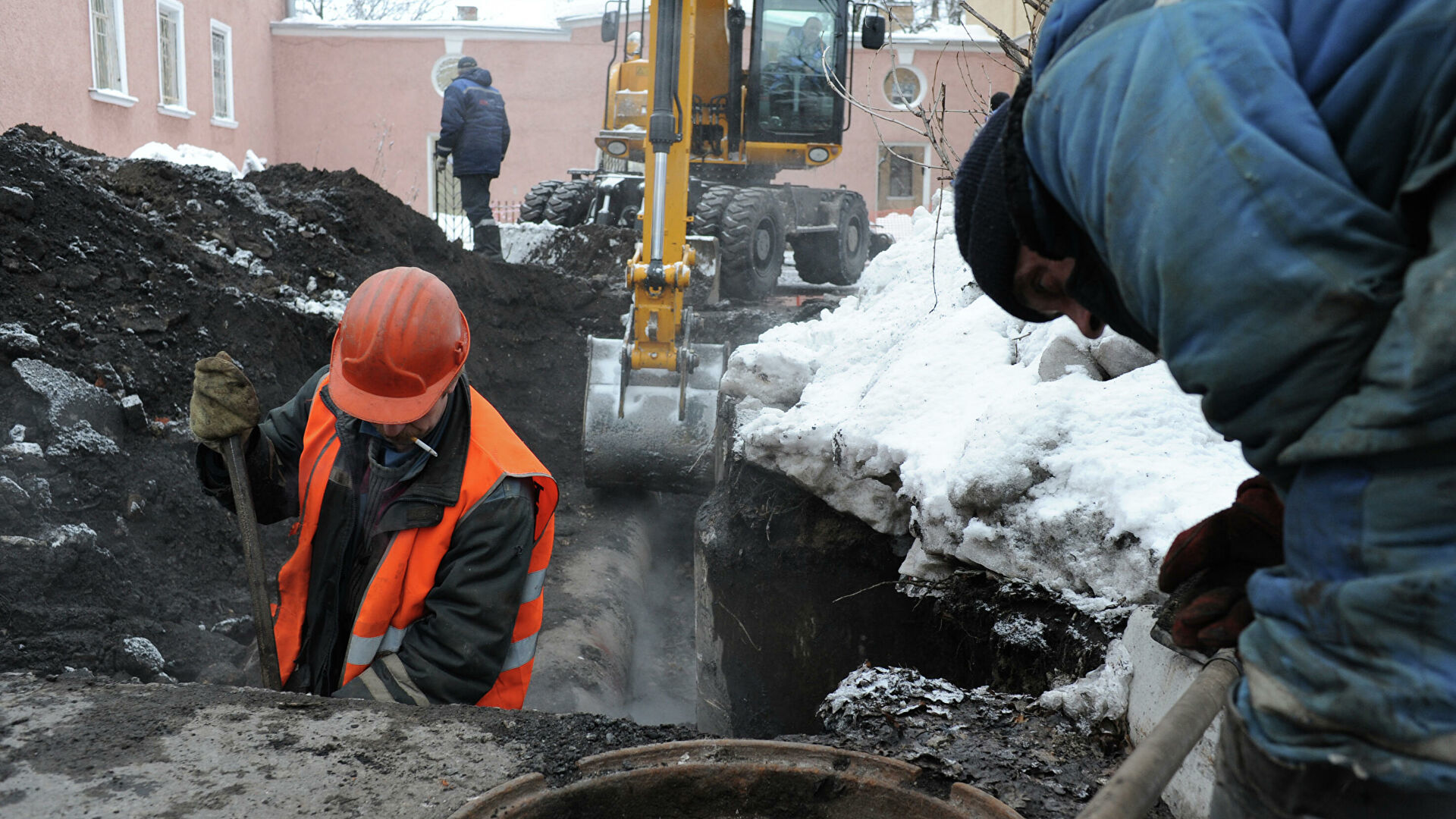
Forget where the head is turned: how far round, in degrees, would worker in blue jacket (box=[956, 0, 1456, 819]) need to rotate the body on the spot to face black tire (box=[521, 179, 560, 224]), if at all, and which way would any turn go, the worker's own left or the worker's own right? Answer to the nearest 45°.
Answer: approximately 45° to the worker's own right

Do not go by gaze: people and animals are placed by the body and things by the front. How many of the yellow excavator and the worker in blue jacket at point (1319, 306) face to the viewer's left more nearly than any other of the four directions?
1

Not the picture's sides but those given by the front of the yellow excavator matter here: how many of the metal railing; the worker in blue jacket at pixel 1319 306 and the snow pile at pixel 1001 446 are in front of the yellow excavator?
2

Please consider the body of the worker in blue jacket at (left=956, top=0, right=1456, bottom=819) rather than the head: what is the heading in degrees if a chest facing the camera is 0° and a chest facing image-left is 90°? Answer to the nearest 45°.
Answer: approximately 90°

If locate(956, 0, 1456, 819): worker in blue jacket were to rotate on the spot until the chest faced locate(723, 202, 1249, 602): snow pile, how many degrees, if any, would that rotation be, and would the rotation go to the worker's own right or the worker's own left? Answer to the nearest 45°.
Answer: approximately 90° to the worker's own right

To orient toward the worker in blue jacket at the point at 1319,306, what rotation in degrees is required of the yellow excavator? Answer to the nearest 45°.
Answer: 0° — it already faces them
